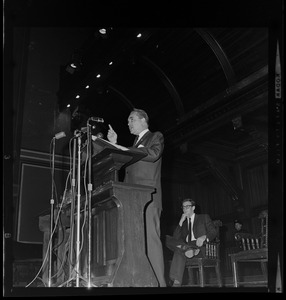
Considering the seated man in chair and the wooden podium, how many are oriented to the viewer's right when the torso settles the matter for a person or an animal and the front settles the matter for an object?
0

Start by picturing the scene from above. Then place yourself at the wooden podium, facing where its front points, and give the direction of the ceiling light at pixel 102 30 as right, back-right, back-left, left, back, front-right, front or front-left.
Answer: back-right

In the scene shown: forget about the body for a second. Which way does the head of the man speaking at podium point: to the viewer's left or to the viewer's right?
to the viewer's left

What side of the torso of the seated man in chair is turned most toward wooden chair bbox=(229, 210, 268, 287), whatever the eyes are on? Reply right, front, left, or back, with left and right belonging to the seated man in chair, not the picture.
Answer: left

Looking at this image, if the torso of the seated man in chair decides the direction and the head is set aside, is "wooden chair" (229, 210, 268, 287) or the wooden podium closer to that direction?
the wooden podium

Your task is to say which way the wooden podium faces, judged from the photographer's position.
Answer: facing the viewer and to the left of the viewer

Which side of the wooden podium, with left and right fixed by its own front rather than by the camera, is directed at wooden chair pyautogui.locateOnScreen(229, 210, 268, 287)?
back

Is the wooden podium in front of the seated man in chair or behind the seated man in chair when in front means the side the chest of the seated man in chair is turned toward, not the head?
in front
